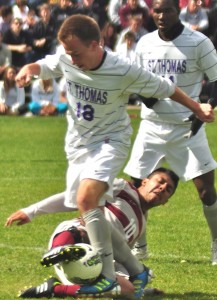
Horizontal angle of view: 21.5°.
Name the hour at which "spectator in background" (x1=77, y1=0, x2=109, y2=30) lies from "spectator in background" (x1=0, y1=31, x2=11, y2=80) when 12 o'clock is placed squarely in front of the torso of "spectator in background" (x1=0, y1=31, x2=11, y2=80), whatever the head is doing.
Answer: "spectator in background" (x1=77, y1=0, x2=109, y2=30) is roughly at 9 o'clock from "spectator in background" (x1=0, y1=31, x2=11, y2=80).

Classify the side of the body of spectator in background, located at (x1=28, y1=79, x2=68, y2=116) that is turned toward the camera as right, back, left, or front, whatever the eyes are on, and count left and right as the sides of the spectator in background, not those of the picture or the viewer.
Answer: front

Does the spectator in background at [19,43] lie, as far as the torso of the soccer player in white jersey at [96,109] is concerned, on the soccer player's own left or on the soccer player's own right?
on the soccer player's own right

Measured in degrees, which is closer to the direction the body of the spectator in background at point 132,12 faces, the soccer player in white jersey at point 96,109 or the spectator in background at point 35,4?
the soccer player in white jersey

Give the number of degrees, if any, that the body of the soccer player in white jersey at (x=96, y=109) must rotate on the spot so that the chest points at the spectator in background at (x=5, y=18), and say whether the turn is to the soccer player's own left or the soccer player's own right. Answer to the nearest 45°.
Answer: approximately 135° to the soccer player's own right

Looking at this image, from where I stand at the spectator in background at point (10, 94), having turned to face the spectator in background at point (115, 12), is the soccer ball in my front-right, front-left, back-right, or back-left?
back-right

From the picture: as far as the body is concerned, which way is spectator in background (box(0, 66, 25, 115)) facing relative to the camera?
toward the camera

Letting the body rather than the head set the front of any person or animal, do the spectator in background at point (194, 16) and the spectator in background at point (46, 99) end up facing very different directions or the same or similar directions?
same or similar directions

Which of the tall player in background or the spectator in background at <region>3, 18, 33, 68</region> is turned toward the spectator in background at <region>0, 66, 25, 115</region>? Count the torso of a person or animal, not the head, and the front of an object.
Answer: the spectator in background at <region>3, 18, 33, 68</region>

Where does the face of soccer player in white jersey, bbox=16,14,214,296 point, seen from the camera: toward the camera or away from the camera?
toward the camera

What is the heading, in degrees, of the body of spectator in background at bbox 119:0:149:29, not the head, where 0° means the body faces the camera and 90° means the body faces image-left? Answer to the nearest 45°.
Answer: approximately 0°

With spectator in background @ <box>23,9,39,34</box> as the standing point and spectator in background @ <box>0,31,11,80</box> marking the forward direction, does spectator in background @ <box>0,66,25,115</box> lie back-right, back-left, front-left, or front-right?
front-left

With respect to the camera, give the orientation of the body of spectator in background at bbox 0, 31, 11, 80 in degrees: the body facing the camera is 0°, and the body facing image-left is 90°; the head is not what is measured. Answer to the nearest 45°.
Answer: approximately 0°

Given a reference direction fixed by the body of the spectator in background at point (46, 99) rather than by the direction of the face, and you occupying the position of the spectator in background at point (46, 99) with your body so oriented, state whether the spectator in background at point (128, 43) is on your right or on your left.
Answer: on your left
